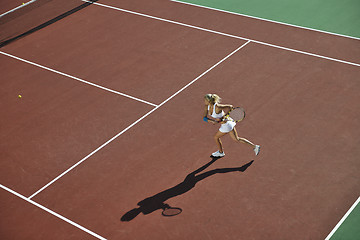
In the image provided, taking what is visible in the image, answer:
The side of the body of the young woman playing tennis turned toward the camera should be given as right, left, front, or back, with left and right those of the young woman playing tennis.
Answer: left

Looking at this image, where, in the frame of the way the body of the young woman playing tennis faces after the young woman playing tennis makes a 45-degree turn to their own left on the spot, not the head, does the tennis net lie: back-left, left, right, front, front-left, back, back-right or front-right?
right
